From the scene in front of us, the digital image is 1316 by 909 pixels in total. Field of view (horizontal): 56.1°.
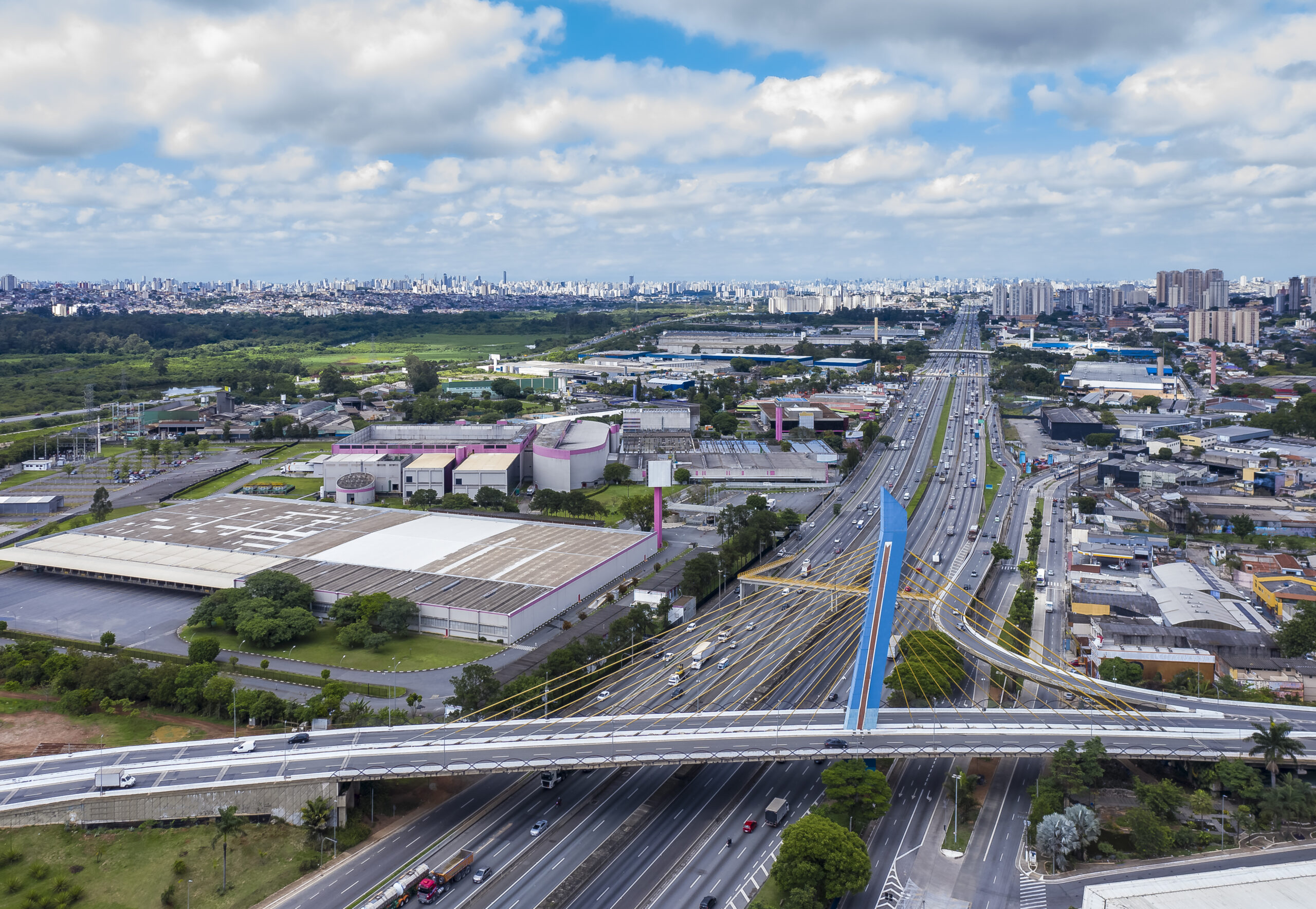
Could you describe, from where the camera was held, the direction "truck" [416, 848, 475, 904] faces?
facing the viewer and to the left of the viewer

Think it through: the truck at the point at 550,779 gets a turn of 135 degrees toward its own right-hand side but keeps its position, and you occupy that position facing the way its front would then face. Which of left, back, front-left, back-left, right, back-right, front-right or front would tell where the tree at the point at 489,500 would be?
front

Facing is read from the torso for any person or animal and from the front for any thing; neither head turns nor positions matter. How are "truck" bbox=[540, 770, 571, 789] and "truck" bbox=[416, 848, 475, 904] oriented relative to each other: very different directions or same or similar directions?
same or similar directions

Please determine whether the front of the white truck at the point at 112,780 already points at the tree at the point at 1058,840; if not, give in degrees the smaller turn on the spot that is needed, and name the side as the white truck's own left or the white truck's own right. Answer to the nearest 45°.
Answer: approximately 45° to the white truck's own right

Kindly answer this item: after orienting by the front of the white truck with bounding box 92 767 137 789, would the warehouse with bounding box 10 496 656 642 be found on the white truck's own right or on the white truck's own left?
on the white truck's own left

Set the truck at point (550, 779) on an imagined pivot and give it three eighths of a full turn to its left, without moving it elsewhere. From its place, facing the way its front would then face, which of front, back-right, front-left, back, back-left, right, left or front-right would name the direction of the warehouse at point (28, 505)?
back-left

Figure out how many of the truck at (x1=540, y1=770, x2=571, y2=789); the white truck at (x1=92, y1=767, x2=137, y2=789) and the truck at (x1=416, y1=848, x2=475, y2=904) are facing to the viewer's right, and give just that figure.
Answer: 1

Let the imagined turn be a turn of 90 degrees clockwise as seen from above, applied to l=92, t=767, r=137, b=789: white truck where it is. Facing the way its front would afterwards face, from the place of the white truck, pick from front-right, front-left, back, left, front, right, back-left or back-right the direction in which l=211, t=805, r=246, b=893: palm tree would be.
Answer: front-left

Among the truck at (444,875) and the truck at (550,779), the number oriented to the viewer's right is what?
0

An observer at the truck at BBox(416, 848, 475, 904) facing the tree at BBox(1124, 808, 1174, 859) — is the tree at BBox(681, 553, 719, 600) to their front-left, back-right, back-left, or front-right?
front-left

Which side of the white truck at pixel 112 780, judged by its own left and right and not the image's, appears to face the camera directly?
right

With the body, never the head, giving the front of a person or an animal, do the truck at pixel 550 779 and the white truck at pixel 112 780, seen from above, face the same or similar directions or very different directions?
very different directions

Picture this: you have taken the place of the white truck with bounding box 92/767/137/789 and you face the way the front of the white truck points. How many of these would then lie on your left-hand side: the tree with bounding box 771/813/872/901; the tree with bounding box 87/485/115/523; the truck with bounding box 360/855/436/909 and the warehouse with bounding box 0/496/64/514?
2

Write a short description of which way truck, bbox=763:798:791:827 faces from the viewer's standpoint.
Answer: facing away from the viewer and to the right of the viewer
